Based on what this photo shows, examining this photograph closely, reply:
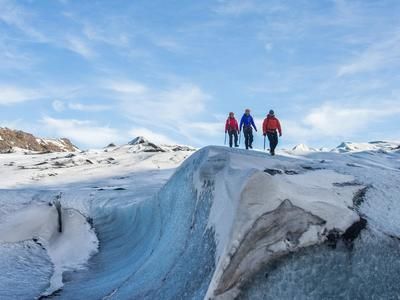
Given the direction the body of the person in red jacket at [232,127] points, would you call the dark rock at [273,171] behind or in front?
in front

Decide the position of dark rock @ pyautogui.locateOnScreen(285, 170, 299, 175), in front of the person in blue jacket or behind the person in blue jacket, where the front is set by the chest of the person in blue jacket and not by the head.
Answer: in front

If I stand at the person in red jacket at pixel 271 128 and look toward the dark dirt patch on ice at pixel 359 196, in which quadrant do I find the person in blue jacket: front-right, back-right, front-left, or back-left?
back-right

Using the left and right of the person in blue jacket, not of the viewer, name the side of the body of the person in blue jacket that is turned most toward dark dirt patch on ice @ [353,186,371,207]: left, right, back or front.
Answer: front

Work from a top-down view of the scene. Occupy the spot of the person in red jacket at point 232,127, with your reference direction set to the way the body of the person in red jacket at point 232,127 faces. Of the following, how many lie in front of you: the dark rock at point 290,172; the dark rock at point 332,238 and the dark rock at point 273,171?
3

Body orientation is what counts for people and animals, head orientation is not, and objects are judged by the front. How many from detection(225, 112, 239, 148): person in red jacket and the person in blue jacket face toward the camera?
2

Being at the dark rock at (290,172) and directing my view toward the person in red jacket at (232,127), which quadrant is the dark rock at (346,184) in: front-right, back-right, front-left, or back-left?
back-right
